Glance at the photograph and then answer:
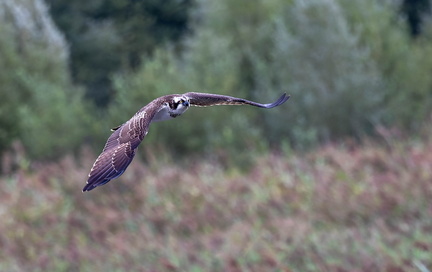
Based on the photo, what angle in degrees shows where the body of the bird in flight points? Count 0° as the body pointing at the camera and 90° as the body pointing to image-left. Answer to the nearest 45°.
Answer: approximately 315°
